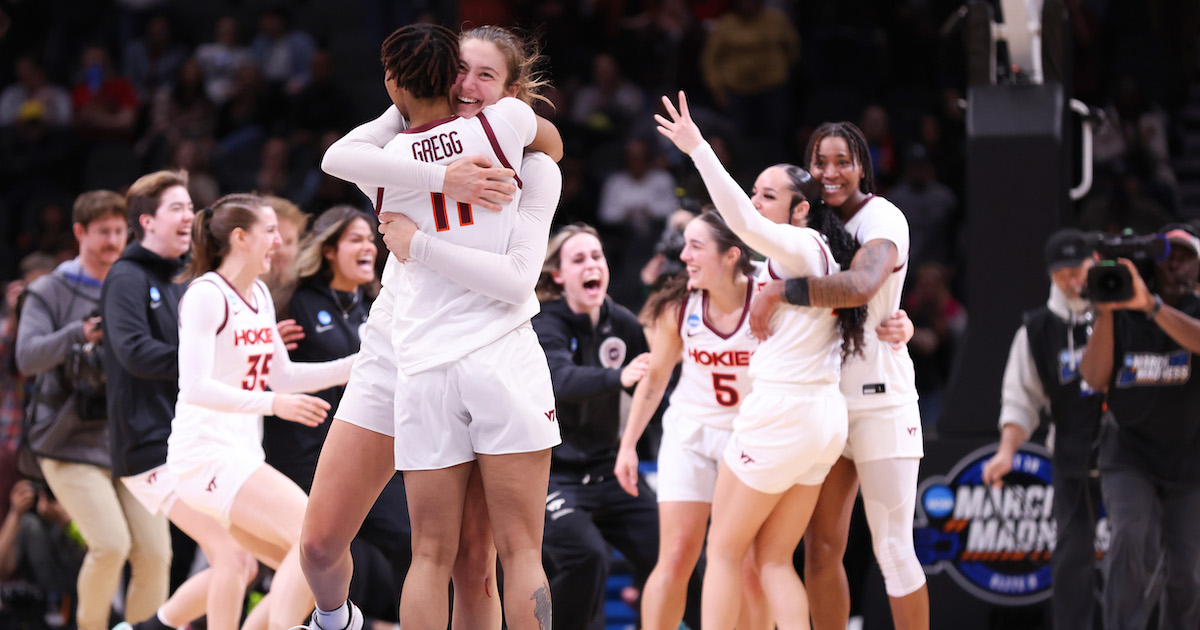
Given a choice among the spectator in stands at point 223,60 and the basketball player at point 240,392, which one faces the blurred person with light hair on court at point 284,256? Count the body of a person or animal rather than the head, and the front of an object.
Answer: the spectator in stands at point 223,60

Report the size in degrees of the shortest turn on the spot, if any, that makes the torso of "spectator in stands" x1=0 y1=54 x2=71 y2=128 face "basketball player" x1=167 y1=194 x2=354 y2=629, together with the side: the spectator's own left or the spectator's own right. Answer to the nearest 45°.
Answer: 0° — they already face them

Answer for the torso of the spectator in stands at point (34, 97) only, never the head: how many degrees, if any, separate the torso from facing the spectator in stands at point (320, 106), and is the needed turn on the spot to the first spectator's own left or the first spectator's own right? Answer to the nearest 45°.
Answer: approximately 45° to the first spectator's own left

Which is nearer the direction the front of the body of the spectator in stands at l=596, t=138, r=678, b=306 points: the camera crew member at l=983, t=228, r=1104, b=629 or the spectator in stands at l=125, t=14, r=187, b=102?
the camera crew member

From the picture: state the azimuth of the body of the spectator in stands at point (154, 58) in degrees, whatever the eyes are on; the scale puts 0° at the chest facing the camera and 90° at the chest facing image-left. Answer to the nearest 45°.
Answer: approximately 0°

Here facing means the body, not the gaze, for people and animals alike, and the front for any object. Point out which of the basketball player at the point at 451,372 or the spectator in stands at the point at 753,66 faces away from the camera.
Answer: the basketball player

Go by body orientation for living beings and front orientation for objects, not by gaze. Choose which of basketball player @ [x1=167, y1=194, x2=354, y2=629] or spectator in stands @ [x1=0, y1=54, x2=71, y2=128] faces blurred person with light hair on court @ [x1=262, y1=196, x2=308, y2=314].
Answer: spectator in stands @ [x1=0, y1=54, x2=71, y2=128]

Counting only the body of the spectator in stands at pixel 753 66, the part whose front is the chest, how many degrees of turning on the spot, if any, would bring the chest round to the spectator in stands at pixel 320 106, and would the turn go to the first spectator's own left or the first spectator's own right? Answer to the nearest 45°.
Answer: approximately 90° to the first spectator's own right

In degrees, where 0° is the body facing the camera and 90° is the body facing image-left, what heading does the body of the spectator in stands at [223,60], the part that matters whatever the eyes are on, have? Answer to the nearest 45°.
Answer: approximately 0°

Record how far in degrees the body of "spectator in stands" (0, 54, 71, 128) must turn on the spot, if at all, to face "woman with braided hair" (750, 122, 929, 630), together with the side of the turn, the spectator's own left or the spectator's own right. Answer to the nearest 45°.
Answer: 0° — they already face them
